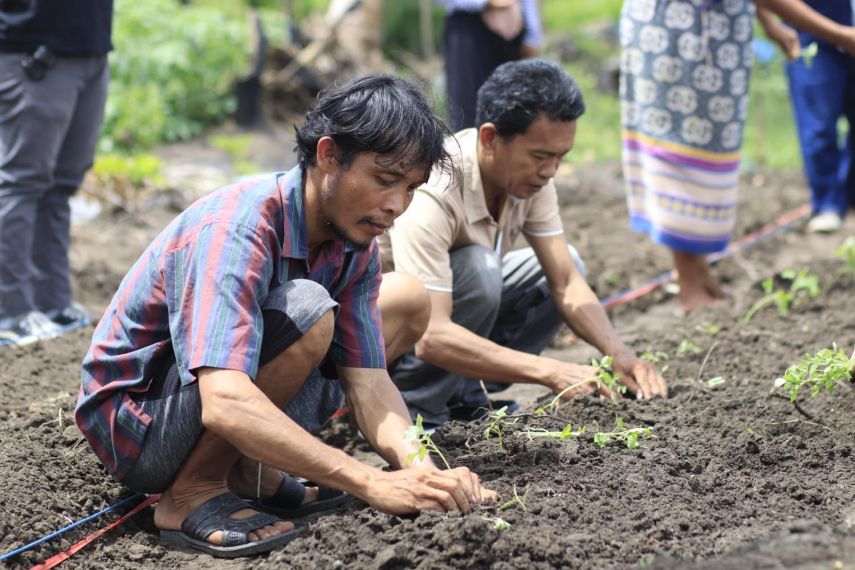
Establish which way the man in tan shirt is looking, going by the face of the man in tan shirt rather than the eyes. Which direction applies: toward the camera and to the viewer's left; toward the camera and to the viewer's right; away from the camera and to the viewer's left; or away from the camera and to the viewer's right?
toward the camera and to the viewer's right

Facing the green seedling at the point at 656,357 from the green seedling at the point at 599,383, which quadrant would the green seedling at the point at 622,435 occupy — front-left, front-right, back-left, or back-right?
back-right

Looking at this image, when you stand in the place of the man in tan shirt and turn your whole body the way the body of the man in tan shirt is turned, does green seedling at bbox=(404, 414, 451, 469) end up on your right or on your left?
on your right

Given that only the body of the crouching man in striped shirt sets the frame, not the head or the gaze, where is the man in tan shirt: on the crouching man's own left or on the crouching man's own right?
on the crouching man's own left

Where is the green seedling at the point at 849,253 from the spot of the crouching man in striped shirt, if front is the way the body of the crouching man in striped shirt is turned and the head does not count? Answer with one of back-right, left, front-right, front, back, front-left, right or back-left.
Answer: left

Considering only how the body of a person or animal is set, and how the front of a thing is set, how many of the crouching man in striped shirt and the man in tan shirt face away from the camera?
0

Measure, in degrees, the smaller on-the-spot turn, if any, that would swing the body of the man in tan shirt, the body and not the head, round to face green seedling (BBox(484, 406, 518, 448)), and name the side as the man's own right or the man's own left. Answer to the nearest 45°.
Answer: approximately 45° to the man's own right

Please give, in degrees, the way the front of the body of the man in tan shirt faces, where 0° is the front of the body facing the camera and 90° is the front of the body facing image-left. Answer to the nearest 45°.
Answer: approximately 315°
